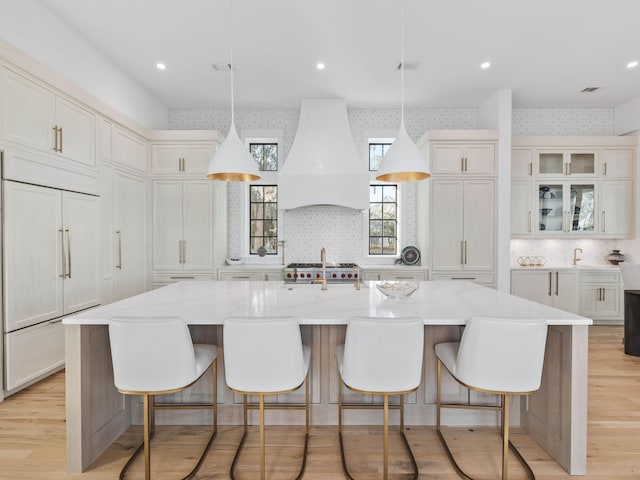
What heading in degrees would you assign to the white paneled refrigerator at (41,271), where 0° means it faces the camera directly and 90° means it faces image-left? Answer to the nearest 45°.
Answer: approximately 315°

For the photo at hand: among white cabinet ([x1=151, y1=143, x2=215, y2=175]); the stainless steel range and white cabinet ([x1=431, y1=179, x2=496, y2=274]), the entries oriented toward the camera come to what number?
3

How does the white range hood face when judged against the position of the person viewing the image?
facing the viewer

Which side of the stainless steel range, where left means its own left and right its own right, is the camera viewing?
front

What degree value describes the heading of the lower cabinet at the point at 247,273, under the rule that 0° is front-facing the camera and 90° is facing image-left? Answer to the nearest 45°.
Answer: approximately 0°

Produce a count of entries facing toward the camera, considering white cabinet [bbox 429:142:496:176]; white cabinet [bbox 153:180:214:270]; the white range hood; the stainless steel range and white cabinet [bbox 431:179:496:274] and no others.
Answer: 5

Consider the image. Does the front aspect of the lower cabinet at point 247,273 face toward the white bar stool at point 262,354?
yes

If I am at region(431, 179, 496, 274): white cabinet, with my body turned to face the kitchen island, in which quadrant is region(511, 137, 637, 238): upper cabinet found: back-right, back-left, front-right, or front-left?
back-left

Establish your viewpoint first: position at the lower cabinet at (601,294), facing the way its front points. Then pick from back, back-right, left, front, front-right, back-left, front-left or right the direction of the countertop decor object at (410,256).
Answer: front-right

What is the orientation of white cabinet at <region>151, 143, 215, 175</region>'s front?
toward the camera

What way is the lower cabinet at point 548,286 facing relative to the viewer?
toward the camera

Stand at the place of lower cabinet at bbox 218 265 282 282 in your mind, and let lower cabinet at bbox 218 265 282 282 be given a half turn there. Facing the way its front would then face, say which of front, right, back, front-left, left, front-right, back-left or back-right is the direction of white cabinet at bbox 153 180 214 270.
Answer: left

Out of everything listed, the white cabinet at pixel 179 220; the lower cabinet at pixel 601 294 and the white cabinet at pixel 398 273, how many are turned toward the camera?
3
